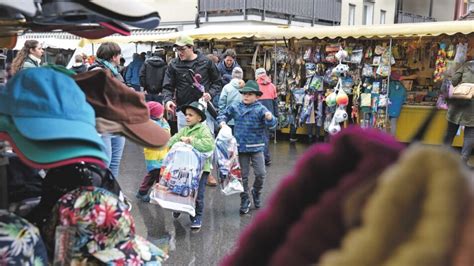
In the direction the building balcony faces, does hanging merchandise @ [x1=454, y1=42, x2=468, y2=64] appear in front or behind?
in front

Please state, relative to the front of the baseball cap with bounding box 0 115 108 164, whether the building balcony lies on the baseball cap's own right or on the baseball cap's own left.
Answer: on the baseball cap's own left

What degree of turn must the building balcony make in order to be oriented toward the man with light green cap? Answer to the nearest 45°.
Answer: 0° — it already faces them

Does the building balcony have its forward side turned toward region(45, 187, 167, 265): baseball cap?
yes

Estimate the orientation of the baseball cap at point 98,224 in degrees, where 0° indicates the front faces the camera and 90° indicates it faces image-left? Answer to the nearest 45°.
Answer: approximately 270°

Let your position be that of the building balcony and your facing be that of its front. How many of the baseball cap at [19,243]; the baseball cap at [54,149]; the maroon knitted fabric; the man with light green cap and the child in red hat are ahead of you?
5

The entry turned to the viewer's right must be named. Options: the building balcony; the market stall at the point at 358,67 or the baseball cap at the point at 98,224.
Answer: the baseball cap

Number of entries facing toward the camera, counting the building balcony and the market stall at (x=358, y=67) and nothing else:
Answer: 2

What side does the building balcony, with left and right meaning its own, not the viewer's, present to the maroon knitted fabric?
front

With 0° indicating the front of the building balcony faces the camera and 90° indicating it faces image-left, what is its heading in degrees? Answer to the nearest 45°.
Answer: approximately 0°
